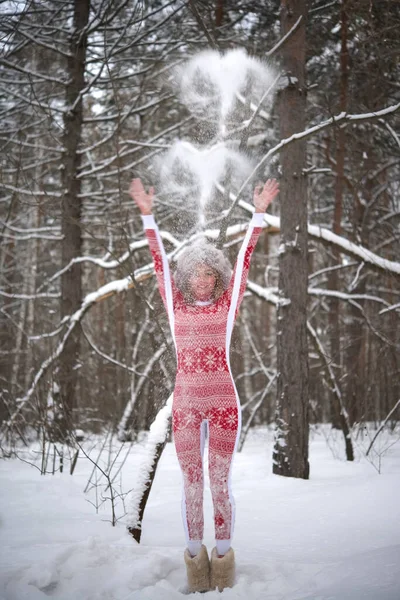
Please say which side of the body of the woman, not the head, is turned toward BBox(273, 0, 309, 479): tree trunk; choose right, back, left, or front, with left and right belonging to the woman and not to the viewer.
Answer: back

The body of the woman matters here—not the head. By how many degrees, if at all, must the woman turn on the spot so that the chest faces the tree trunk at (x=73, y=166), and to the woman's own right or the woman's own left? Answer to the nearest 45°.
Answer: approximately 180°

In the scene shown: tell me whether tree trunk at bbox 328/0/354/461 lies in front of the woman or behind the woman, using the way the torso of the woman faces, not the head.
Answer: behind

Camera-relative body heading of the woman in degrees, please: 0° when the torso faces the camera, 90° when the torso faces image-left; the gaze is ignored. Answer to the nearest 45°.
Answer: approximately 0°
